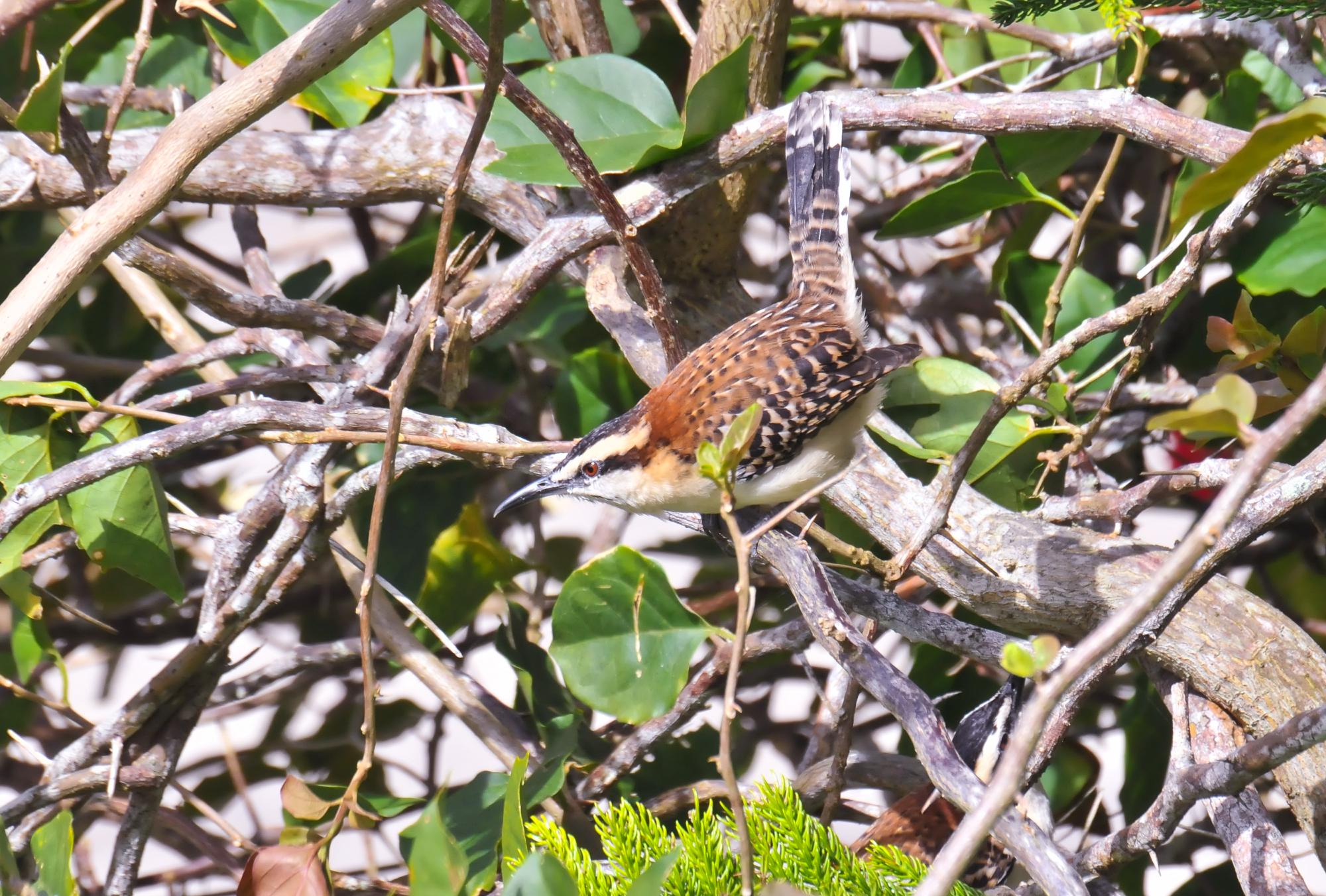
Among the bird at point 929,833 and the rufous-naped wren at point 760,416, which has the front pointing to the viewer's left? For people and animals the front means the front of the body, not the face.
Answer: the rufous-naped wren

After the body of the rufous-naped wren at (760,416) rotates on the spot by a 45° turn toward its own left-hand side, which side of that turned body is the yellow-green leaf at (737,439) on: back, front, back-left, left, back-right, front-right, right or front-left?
front-left

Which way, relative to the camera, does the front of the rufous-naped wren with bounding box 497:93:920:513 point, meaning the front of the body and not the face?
to the viewer's left

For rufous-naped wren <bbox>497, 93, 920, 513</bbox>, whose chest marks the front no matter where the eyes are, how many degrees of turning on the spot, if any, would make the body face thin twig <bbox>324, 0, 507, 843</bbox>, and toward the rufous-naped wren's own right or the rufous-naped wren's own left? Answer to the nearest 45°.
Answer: approximately 45° to the rufous-naped wren's own left

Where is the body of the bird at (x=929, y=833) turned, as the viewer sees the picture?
to the viewer's right

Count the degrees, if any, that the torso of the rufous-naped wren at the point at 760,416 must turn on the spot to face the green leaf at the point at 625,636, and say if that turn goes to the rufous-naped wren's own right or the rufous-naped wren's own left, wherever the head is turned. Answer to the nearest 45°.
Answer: approximately 45° to the rufous-naped wren's own left

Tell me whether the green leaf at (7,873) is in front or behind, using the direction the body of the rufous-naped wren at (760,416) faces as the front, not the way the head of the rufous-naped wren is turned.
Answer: in front

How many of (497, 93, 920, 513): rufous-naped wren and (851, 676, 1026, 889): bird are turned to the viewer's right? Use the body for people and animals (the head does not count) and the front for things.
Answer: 1

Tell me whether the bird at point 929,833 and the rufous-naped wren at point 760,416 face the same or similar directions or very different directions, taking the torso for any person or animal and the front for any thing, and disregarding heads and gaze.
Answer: very different directions
